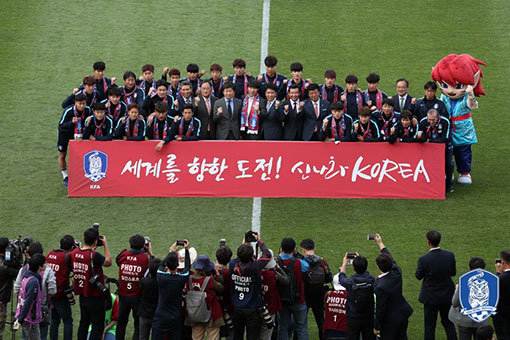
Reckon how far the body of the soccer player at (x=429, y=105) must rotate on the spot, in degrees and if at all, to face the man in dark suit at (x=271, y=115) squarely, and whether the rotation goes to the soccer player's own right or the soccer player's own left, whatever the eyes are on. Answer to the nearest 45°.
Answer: approximately 90° to the soccer player's own right

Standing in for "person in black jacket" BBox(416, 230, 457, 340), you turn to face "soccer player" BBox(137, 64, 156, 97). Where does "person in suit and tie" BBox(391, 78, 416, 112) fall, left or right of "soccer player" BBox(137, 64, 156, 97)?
right

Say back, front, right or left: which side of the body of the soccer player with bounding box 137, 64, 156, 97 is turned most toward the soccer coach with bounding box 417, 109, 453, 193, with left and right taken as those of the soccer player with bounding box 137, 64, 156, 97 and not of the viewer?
left

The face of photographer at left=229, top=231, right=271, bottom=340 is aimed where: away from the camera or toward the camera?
away from the camera

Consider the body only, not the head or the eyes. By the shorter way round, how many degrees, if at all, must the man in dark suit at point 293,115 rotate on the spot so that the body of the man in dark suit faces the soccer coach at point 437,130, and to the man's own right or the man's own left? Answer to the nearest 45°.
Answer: approximately 90° to the man's own left

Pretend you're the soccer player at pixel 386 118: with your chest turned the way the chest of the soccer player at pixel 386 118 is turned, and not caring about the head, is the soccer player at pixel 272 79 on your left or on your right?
on your right

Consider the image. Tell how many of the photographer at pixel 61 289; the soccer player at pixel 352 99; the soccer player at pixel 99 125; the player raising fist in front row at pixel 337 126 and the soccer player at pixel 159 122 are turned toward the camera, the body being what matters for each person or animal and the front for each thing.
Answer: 4

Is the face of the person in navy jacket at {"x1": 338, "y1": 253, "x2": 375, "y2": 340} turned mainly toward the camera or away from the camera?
away from the camera
